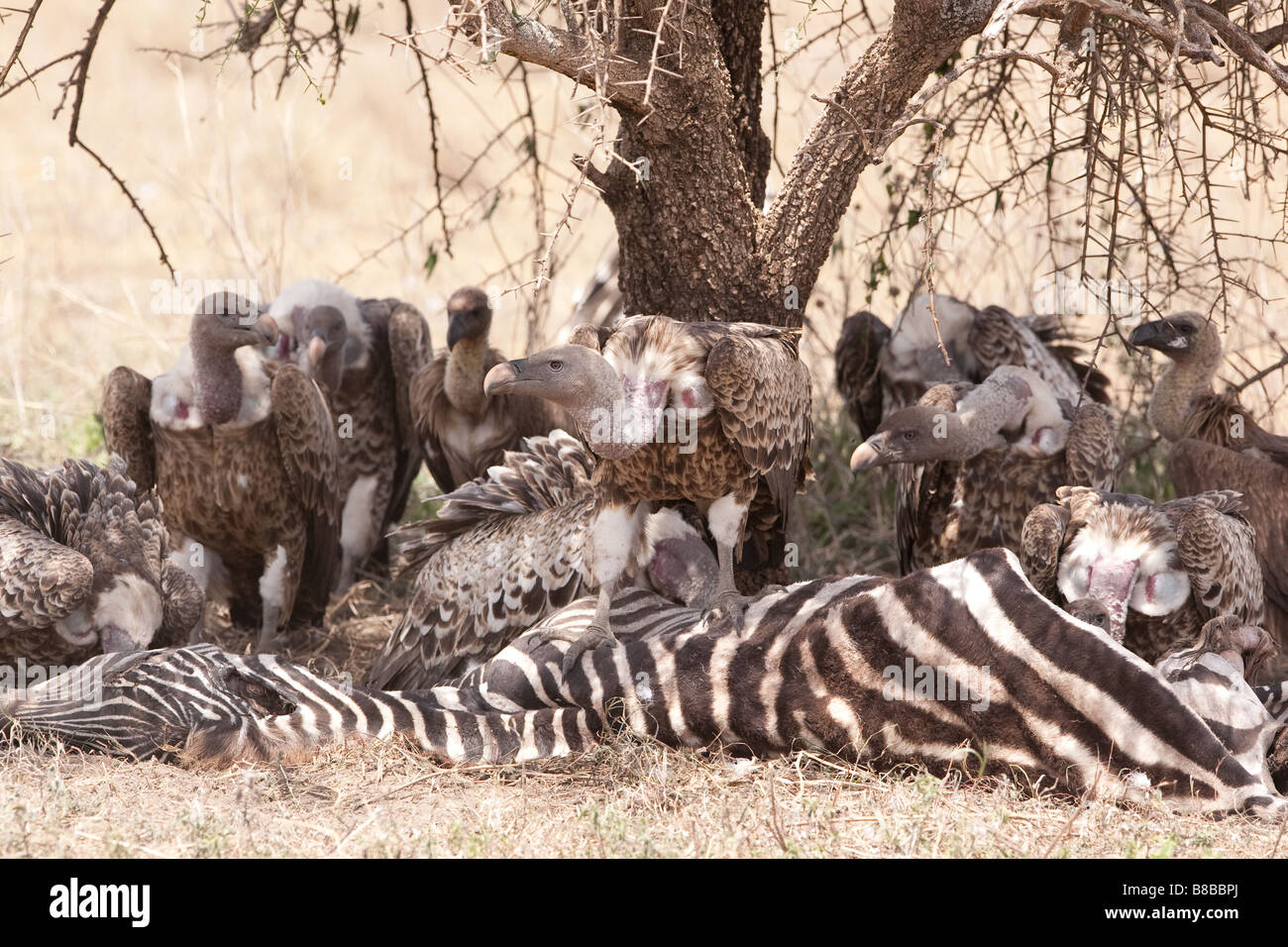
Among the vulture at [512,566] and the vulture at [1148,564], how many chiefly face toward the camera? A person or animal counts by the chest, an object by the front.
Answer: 1

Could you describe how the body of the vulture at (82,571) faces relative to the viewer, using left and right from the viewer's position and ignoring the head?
facing the viewer and to the right of the viewer

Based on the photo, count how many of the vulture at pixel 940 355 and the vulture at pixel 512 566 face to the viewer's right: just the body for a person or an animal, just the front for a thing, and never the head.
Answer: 1

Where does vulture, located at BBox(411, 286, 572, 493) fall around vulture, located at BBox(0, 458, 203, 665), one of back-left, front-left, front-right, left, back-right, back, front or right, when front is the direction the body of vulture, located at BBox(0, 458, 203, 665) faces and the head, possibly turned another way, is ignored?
left

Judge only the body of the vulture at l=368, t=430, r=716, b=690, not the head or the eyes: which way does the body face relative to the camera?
to the viewer's right

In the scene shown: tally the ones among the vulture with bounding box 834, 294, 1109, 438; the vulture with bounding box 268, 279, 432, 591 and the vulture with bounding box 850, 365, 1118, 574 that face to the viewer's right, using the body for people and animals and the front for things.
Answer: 0

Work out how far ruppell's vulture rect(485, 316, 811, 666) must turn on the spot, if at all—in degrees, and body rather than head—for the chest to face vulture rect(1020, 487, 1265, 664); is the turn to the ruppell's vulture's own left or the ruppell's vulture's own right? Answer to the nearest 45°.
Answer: approximately 135° to the ruppell's vulture's own left

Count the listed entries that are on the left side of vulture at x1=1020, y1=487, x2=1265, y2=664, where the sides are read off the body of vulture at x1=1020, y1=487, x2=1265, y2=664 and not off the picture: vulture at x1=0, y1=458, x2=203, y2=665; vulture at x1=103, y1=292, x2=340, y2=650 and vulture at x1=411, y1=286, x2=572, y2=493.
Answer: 0

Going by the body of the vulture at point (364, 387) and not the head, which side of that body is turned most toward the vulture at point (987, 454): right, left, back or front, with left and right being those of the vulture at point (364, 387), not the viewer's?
left

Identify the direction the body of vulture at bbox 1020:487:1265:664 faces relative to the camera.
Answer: toward the camera

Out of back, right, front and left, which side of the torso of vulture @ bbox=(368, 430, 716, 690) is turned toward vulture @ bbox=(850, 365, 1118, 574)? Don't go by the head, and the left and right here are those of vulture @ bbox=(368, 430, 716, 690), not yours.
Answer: front
